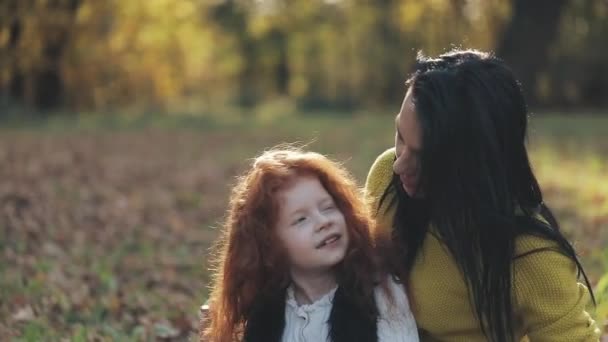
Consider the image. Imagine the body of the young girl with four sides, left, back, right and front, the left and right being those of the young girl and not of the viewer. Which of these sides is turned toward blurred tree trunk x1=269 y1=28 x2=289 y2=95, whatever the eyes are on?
back

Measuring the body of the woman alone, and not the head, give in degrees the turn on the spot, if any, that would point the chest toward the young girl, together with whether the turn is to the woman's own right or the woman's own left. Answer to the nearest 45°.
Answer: approximately 45° to the woman's own right

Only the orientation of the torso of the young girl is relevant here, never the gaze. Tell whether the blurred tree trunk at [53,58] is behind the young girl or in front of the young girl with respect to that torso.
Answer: behind

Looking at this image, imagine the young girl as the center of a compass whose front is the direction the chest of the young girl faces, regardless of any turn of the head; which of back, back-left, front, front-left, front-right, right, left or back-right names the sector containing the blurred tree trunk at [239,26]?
back

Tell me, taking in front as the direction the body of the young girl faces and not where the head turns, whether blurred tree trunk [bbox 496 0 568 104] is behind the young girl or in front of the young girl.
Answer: behind

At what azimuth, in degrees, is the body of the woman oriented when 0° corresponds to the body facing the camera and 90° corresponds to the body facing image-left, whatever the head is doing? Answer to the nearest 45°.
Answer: approximately 45°

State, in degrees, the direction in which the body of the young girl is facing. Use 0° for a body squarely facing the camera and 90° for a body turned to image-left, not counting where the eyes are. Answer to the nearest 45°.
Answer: approximately 0°

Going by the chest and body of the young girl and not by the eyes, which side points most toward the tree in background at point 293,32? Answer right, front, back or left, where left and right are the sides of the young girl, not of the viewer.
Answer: back

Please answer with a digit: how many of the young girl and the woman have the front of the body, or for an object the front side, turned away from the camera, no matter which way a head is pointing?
0

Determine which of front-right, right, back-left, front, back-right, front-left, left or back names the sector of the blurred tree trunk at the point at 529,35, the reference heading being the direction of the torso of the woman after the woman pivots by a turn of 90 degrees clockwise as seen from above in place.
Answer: front-right

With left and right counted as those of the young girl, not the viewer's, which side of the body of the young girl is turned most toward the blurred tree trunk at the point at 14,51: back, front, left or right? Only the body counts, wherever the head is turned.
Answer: back
